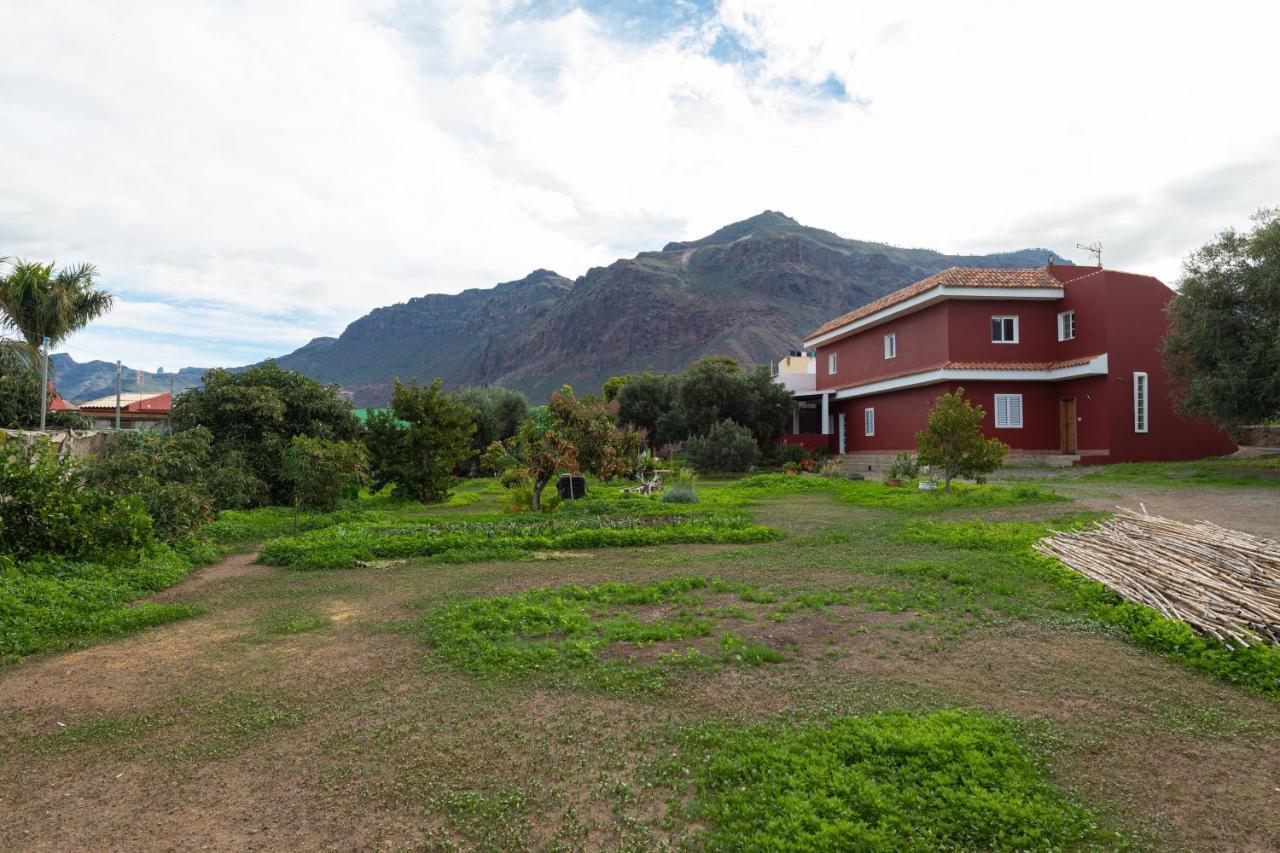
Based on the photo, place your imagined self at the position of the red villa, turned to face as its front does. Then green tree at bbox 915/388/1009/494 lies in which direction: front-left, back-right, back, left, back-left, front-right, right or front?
front

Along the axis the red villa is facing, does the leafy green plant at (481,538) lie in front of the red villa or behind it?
in front

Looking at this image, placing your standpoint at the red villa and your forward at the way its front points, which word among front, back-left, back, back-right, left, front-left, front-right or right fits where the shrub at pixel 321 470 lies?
front-right

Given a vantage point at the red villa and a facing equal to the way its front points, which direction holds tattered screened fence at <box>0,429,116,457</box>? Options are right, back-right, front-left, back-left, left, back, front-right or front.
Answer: front-right

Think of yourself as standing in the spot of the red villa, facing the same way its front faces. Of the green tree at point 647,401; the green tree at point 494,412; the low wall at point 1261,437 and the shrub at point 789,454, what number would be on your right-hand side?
3

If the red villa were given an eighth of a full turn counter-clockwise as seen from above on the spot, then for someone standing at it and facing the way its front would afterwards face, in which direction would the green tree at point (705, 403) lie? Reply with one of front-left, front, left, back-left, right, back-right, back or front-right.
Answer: back-right

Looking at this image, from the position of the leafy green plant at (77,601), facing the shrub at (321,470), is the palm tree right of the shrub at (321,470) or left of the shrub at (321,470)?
left

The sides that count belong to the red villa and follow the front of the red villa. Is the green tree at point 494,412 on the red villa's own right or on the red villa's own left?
on the red villa's own right

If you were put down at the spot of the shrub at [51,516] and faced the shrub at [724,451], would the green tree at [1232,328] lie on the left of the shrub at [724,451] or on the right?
right

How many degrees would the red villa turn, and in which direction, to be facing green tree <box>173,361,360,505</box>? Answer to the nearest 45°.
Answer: approximately 45° to its right

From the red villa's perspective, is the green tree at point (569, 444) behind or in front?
in front

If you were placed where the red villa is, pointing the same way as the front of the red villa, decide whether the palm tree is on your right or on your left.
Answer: on your right

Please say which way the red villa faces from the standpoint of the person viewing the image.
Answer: facing the viewer

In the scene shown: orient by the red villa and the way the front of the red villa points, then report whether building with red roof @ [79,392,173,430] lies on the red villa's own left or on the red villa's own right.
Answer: on the red villa's own right

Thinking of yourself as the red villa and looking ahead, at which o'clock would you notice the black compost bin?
The black compost bin is roughly at 1 o'clock from the red villa.

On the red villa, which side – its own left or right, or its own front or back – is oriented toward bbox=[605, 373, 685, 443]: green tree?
right
